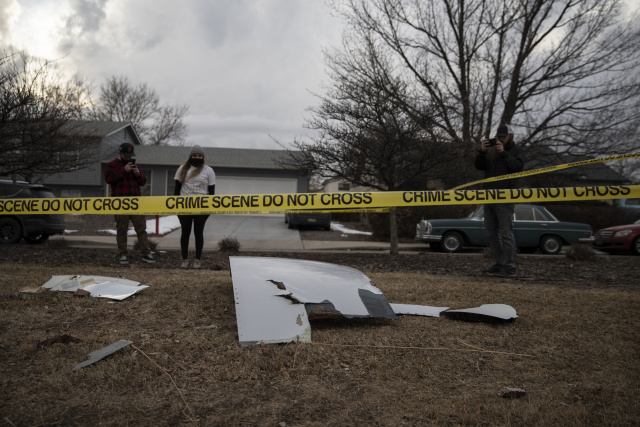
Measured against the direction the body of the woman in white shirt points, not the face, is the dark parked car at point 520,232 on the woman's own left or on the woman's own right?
on the woman's own left

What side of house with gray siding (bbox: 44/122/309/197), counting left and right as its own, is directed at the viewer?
front

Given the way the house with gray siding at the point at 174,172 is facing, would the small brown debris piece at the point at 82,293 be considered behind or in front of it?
in front

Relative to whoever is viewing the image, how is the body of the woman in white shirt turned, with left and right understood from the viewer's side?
facing the viewer

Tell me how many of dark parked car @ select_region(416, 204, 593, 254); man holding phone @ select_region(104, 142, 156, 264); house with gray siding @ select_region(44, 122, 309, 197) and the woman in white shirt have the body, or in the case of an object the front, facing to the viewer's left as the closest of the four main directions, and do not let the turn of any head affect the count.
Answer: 1

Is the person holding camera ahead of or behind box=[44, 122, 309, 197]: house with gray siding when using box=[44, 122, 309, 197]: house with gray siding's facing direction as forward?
ahead

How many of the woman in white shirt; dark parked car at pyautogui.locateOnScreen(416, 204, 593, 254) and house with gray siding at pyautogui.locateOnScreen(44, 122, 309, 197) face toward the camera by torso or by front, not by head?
2

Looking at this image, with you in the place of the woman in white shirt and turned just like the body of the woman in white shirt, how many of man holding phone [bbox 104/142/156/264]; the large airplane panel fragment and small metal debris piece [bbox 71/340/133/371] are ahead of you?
2

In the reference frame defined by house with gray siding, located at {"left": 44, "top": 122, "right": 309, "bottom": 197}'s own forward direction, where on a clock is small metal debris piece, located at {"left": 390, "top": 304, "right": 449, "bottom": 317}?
The small metal debris piece is roughly at 12 o'clock from the house with gray siding.

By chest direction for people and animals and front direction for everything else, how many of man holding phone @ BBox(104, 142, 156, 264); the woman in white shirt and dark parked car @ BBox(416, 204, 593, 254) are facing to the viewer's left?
1

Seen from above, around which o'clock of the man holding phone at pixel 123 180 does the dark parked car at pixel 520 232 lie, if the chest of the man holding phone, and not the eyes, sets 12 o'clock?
The dark parked car is roughly at 10 o'clock from the man holding phone.

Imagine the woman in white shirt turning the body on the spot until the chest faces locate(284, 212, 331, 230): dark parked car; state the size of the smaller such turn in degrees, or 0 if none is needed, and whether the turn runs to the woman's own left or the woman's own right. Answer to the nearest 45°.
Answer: approximately 180°

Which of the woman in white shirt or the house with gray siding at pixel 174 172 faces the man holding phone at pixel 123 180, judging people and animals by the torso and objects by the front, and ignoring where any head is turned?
the house with gray siding

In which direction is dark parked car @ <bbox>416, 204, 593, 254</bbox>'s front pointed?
to the viewer's left

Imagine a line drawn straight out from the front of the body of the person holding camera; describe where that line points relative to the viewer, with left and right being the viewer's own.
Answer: facing the viewer and to the left of the viewer

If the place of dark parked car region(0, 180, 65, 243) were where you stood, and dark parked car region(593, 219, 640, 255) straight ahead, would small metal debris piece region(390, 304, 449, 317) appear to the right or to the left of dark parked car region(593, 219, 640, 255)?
right

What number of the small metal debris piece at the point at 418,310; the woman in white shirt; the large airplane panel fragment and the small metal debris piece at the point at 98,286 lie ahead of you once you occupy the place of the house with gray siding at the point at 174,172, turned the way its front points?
4

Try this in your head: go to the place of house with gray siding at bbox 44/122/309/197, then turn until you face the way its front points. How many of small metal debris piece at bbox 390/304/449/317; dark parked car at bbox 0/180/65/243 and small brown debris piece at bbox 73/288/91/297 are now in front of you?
3
